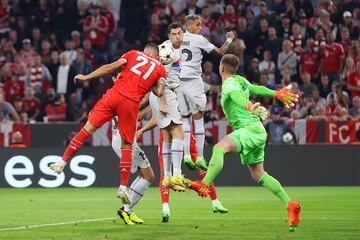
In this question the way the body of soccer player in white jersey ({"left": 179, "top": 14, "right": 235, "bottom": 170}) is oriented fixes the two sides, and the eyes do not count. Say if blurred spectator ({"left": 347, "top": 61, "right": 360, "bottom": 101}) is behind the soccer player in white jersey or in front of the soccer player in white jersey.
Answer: in front

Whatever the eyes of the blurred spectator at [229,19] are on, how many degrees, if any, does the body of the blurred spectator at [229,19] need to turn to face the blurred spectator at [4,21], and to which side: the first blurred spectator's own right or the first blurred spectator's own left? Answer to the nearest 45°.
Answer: approximately 90° to the first blurred spectator's own right

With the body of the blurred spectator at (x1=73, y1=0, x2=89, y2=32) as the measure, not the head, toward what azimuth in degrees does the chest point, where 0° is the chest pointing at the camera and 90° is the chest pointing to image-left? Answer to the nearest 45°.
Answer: approximately 0°

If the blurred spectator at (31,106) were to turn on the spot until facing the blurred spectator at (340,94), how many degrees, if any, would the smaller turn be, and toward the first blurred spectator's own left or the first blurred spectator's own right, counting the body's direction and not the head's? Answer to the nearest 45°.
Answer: approximately 90° to the first blurred spectator's own left

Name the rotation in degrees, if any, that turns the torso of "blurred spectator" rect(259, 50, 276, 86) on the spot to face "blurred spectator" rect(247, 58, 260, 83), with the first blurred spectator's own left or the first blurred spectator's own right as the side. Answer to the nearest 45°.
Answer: approximately 45° to the first blurred spectator's own right

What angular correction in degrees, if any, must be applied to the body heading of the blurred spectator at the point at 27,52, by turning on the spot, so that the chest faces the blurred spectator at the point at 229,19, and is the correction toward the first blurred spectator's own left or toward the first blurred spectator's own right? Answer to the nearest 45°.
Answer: approximately 90° to the first blurred spectator's own left

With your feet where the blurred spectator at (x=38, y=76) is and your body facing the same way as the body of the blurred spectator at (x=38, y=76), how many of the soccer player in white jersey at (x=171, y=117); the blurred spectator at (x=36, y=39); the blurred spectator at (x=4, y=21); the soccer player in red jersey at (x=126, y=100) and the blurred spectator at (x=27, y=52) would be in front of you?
2
